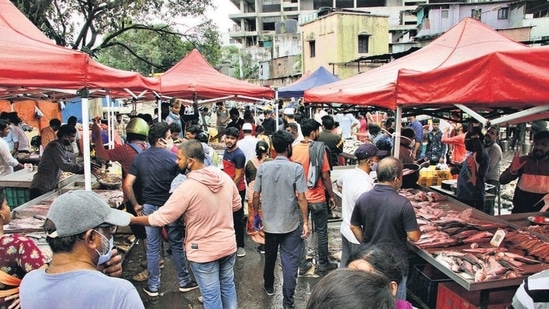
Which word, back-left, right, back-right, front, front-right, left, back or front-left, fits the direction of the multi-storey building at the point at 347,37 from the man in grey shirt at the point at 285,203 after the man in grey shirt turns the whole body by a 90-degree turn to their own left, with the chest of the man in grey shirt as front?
right

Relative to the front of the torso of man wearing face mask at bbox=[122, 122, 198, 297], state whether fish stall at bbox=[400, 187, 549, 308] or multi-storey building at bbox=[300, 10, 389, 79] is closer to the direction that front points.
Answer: the multi-storey building

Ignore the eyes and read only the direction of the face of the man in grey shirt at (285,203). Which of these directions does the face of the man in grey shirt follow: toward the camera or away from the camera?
away from the camera

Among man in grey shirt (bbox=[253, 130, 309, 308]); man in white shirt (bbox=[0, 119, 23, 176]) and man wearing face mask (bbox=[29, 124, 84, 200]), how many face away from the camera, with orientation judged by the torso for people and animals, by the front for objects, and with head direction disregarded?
1

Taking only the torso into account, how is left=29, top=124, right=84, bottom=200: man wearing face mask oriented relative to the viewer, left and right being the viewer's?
facing to the right of the viewer

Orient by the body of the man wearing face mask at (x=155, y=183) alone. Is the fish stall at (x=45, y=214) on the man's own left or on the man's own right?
on the man's own left

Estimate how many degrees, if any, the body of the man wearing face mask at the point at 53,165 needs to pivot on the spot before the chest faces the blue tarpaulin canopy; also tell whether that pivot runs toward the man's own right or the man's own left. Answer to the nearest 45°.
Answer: approximately 45° to the man's own left

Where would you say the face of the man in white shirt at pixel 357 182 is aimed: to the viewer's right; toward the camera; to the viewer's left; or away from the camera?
to the viewer's right

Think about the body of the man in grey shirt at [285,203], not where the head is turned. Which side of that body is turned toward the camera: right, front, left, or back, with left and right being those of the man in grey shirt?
back

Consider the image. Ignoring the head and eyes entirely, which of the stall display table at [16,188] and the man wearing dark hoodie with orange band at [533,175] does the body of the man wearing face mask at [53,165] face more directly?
the man wearing dark hoodie with orange band

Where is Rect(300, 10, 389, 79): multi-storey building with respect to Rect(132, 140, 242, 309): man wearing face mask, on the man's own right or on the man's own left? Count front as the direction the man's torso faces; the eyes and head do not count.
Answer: on the man's own right

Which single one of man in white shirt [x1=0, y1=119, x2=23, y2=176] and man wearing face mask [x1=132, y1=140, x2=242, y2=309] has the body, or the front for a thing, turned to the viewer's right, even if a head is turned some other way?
the man in white shirt

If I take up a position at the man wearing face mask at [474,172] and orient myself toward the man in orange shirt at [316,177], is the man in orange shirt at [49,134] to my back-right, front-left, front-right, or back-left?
front-right

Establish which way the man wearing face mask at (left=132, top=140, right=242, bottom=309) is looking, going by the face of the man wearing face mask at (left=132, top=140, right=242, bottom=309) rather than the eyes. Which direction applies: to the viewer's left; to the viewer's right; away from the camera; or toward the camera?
to the viewer's left

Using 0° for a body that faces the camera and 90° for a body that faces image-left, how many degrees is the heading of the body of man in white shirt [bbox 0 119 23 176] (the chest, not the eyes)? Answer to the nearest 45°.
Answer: approximately 270°

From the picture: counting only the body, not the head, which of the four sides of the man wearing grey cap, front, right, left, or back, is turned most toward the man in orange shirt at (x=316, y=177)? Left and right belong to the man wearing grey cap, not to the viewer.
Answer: front
